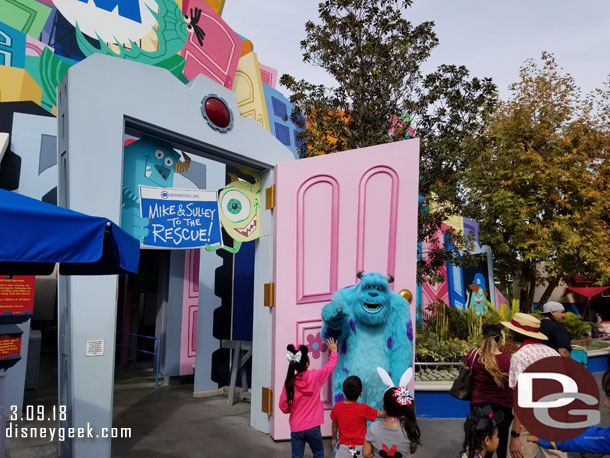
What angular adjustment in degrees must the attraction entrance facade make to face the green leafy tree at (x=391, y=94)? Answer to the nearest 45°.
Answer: approximately 90° to its left

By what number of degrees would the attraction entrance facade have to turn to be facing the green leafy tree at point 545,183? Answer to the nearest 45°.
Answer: approximately 90° to its left

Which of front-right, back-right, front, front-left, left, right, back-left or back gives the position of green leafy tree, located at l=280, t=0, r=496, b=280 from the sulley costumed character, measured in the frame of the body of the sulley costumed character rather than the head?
back

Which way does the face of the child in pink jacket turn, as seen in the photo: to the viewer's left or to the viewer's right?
to the viewer's right

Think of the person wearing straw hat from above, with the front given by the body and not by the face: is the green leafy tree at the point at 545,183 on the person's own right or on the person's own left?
on the person's own right

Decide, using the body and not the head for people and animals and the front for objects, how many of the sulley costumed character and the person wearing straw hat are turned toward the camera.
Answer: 1

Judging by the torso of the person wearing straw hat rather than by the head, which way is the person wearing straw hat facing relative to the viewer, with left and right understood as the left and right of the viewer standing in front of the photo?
facing away from the viewer and to the left of the viewer

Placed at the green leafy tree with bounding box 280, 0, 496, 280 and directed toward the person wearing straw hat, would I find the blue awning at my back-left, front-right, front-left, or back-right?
front-right

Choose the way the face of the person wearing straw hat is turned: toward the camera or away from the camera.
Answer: away from the camera

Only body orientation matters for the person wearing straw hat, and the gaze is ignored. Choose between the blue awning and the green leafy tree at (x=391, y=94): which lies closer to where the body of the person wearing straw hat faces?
the green leafy tree

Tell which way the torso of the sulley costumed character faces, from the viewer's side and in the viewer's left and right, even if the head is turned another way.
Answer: facing the viewer

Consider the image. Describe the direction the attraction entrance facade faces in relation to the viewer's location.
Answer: facing the viewer and to the right of the viewer

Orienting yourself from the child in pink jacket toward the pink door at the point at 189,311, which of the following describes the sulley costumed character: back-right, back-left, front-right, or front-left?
front-right

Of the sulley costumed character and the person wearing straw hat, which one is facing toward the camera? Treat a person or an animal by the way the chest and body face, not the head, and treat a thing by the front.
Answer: the sulley costumed character
